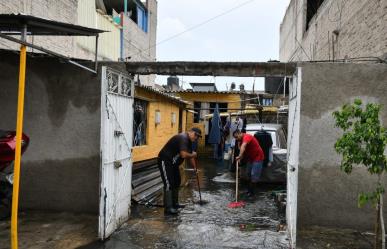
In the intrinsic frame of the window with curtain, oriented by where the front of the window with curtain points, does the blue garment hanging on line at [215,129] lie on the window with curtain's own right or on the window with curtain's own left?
on the window with curtain's own left

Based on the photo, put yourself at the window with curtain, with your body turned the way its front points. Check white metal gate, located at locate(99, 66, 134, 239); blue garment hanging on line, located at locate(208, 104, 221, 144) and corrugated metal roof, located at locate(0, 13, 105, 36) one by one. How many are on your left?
1

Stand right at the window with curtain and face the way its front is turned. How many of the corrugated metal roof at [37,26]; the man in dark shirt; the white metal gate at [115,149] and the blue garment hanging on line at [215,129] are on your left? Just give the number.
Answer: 1

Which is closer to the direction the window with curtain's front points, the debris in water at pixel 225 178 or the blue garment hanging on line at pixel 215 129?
the debris in water

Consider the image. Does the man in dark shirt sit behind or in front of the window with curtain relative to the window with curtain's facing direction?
in front

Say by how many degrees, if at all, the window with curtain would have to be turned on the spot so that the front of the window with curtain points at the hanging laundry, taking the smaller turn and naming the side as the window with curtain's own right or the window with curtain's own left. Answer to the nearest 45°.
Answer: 0° — it already faces it

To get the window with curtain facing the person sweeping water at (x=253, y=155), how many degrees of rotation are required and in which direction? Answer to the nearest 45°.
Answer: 0° — it already faces them

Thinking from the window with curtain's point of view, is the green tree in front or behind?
in front

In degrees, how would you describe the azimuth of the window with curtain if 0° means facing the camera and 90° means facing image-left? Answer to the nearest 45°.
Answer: approximately 315°

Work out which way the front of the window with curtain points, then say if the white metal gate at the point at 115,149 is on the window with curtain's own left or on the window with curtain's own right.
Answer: on the window with curtain's own right

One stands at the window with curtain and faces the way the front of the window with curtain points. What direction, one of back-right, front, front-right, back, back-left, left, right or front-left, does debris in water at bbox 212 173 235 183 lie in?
front-left
